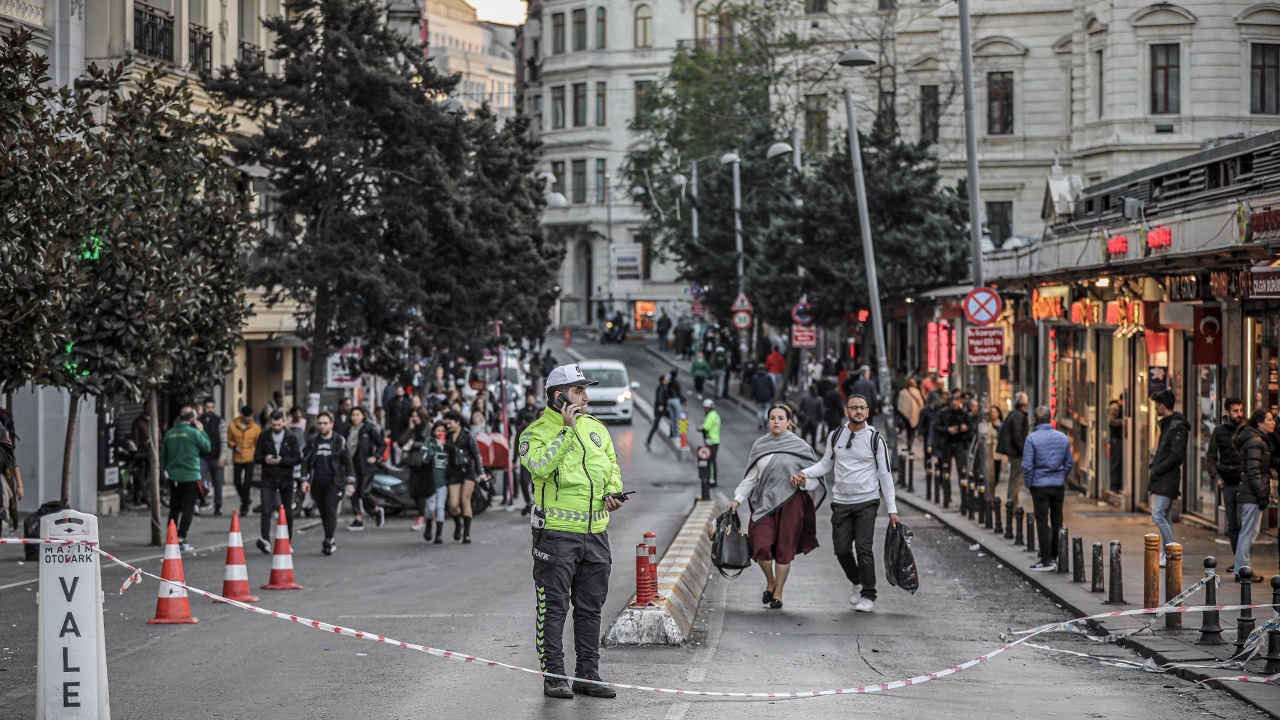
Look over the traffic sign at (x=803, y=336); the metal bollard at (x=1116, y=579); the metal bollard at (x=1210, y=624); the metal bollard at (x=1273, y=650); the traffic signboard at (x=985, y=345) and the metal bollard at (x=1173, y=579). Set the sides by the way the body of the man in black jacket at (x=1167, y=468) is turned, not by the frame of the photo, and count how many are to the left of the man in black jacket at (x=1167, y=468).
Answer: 4

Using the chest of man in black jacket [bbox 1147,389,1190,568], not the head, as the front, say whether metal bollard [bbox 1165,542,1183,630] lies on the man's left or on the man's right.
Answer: on the man's left

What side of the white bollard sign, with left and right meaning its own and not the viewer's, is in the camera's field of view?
front

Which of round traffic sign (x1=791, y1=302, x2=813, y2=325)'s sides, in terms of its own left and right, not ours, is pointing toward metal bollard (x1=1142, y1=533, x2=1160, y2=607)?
front

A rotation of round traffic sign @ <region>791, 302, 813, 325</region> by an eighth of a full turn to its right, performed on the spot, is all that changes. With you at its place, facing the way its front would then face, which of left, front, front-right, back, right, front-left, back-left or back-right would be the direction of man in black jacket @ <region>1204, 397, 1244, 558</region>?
front-left

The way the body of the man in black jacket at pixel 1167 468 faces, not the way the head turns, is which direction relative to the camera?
to the viewer's left

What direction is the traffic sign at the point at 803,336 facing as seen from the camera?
toward the camera

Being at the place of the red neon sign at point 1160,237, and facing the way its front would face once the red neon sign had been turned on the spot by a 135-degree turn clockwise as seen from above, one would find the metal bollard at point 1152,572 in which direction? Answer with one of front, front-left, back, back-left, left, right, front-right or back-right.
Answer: back

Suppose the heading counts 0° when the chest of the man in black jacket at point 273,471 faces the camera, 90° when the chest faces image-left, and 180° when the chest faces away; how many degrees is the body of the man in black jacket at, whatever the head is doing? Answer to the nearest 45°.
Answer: approximately 0°

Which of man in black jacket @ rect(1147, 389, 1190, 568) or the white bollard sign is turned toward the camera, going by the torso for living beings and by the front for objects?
the white bollard sign

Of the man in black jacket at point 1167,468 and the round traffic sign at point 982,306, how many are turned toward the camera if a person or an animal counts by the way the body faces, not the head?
1

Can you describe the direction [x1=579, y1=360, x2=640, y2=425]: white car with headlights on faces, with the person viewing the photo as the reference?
facing the viewer

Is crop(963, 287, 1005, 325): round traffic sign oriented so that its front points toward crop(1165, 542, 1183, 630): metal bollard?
yes
